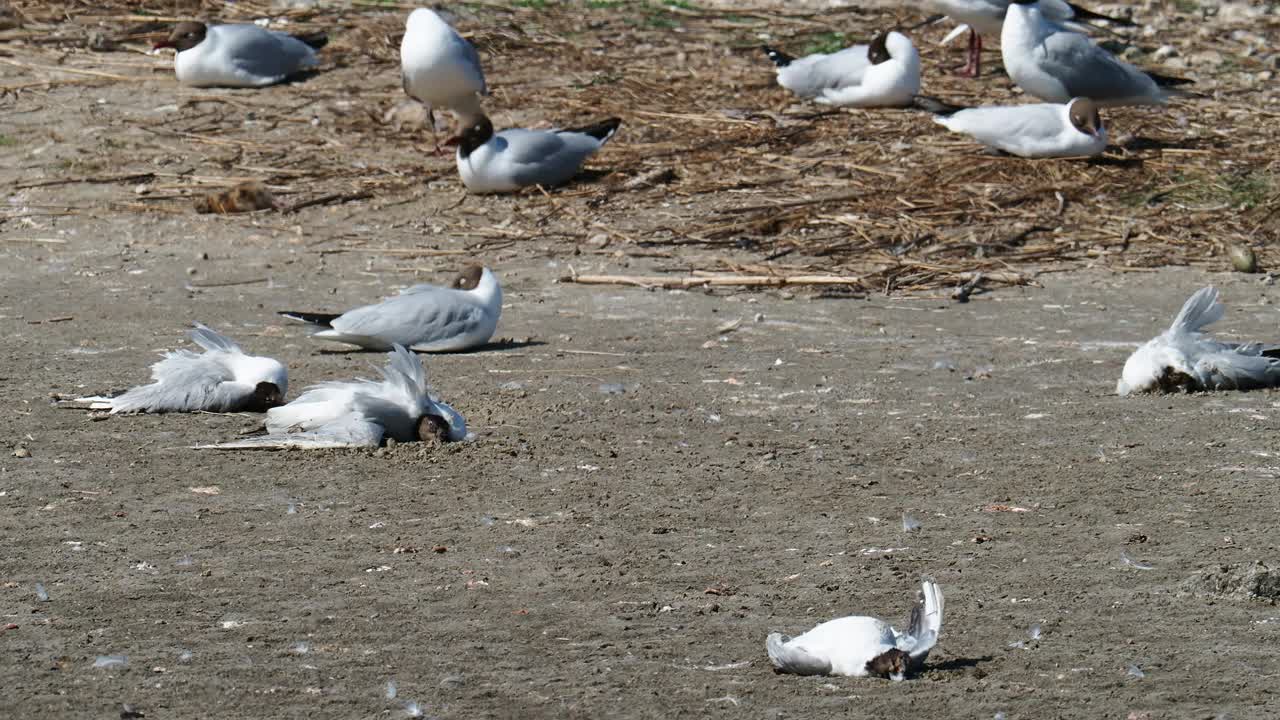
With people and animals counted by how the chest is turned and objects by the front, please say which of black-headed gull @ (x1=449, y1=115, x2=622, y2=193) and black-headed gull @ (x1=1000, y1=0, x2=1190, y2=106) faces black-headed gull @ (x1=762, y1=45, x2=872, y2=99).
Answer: black-headed gull @ (x1=1000, y1=0, x2=1190, y2=106)

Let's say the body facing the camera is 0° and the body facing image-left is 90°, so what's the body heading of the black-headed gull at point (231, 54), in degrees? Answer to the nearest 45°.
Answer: approximately 90°

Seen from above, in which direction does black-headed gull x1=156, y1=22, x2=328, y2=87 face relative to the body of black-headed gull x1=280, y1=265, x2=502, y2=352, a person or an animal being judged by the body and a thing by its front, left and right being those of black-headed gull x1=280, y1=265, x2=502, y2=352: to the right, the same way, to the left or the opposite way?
the opposite way

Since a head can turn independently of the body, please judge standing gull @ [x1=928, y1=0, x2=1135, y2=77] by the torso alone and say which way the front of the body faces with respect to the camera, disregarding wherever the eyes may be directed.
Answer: to the viewer's left

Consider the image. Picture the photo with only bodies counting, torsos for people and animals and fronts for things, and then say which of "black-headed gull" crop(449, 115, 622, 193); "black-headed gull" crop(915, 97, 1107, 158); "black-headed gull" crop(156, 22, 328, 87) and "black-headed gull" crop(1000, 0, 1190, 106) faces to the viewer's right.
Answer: "black-headed gull" crop(915, 97, 1107, 158)

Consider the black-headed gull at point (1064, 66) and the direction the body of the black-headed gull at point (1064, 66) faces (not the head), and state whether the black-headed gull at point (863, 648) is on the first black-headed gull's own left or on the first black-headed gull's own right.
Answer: on the first black-headed gull's own left

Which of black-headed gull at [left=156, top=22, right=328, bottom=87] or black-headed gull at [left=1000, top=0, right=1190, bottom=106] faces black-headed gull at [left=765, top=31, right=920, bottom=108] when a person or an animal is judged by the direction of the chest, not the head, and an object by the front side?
black-headed gull at [left=1000, top=0, right=1190, bottom=106]

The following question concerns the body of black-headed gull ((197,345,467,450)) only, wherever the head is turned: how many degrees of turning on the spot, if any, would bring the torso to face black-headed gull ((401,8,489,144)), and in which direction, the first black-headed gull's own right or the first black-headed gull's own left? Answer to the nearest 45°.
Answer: approximately 90° to the first black-headed gull's own left

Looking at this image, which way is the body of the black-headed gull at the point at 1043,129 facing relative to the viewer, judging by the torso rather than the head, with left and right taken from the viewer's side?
facing to the right of the viewer

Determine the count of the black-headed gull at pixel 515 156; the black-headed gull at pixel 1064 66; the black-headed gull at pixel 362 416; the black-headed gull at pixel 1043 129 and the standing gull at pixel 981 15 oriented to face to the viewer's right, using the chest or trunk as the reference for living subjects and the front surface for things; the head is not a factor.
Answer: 2

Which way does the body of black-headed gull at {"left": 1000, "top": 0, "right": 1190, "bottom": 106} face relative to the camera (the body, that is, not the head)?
to the viewer's left

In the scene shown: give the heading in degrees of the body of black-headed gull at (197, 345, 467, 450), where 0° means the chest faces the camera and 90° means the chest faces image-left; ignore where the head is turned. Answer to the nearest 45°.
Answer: approximately 270°

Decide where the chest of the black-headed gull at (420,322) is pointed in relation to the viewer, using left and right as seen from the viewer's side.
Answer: facing to the right of the viewer

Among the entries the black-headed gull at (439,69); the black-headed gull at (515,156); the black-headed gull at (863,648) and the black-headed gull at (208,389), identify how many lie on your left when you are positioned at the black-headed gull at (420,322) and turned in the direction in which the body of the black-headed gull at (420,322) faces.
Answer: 2

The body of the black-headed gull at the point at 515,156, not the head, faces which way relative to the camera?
to the viewer's left
